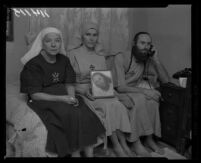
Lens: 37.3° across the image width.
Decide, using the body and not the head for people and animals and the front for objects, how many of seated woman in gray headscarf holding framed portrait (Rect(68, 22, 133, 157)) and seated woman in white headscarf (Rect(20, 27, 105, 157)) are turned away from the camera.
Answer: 0

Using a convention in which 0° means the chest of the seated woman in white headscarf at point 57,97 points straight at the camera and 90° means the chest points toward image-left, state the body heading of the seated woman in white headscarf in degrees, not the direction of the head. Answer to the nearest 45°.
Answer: approximately 315°

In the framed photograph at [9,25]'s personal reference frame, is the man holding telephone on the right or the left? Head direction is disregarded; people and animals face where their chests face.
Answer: on its left
